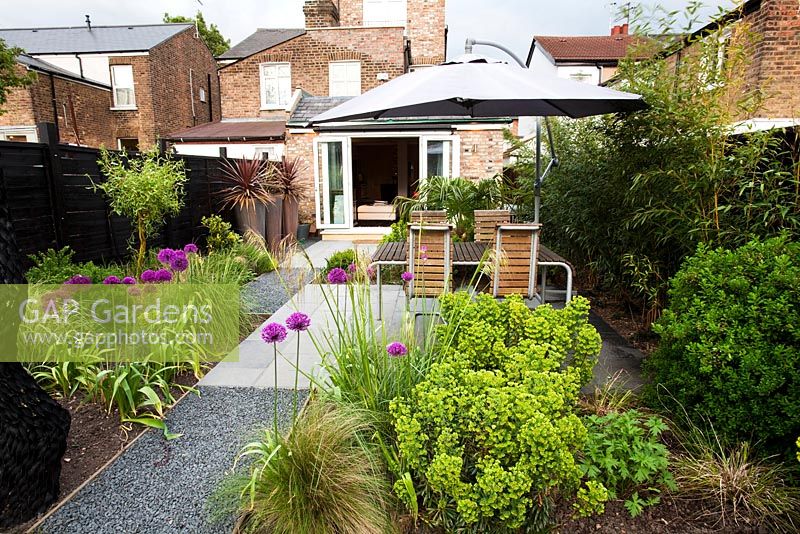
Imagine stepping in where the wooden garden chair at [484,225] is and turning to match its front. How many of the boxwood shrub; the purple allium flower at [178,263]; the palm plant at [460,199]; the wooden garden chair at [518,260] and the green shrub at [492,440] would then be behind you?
1

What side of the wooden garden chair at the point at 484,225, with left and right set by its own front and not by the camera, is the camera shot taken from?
front

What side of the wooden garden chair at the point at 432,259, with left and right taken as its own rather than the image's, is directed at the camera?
back

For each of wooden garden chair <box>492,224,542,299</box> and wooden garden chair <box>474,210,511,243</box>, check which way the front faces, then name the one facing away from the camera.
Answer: wooden garden chair <box>492,224,542,299</box>

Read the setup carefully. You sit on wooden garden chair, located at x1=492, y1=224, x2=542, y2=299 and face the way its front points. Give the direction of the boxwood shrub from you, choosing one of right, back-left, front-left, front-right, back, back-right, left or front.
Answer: back-right

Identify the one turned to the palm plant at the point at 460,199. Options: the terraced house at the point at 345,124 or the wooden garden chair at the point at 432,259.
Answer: the wooden garden chair

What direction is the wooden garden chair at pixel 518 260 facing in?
away from the camera

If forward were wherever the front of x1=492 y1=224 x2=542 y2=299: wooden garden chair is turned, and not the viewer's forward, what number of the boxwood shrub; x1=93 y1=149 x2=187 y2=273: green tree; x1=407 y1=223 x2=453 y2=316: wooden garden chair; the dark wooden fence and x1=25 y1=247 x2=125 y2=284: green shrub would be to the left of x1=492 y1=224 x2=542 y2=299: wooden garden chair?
4

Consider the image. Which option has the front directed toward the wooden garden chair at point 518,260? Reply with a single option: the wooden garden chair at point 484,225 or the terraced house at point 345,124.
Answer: the wooden garden chair at point 484,225

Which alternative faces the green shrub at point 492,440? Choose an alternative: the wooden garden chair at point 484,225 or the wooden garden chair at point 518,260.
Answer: the wooden garden chair at point 484,225

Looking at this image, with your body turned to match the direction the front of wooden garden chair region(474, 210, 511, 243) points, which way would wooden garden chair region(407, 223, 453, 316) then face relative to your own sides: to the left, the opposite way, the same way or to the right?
the opposite way

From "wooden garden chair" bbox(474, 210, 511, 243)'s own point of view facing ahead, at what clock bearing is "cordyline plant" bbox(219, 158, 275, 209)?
The cordyline plant is roughly at 4 o'clock from the wooden garden chair.

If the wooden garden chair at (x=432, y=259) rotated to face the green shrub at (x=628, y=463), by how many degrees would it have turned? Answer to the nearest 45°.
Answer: approximately 135° to its right

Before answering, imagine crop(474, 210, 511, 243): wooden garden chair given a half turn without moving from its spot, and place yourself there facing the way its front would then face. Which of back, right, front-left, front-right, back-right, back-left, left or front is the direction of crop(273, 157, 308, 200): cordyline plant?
front-left

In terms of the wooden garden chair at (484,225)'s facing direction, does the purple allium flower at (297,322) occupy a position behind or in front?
in front
